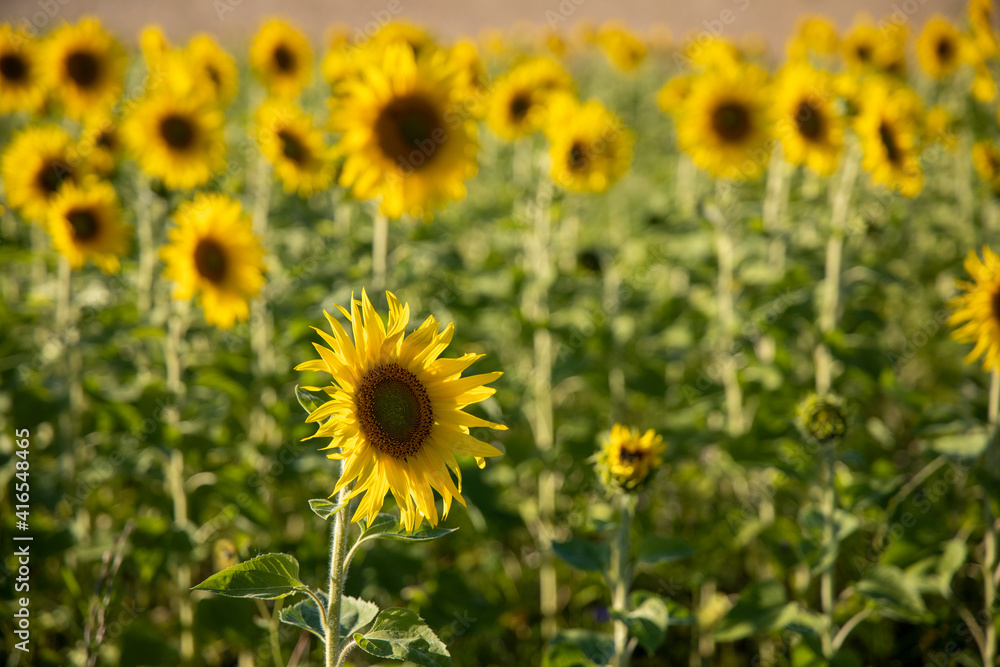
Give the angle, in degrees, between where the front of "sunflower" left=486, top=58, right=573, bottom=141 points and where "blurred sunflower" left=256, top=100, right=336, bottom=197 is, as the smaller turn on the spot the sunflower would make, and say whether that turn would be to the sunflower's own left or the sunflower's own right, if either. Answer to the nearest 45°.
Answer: approximately 45° to the sunflower's own right

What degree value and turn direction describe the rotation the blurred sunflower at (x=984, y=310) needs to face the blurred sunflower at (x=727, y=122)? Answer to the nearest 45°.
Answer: approximately 135° to its right

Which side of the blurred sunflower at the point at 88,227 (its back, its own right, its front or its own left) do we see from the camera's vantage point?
front

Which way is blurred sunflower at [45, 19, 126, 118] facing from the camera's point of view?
toward the camera

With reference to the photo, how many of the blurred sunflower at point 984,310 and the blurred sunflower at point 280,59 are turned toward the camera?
2

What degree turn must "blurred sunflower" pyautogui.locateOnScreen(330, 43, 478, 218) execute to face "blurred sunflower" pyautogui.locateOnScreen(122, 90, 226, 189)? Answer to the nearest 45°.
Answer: approximately 135° to its right

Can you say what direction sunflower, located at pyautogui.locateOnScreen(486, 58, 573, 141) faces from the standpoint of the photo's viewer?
facing the viewer

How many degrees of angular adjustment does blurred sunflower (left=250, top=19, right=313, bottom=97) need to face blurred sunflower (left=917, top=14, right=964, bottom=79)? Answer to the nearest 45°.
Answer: approximately 90° to its left

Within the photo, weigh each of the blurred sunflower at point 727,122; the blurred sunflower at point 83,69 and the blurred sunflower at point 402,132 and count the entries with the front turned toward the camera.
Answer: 3

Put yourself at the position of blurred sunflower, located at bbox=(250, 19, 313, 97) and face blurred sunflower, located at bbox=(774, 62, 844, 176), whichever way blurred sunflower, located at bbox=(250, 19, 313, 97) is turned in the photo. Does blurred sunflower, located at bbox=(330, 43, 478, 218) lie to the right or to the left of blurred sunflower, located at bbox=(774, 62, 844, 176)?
right

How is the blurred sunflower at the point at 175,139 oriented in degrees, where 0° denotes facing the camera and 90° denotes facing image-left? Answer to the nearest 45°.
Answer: approximately 0°

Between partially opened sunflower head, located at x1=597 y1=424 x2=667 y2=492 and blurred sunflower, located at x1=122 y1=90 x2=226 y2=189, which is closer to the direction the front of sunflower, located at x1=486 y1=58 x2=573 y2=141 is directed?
the partially opened sunflower head
